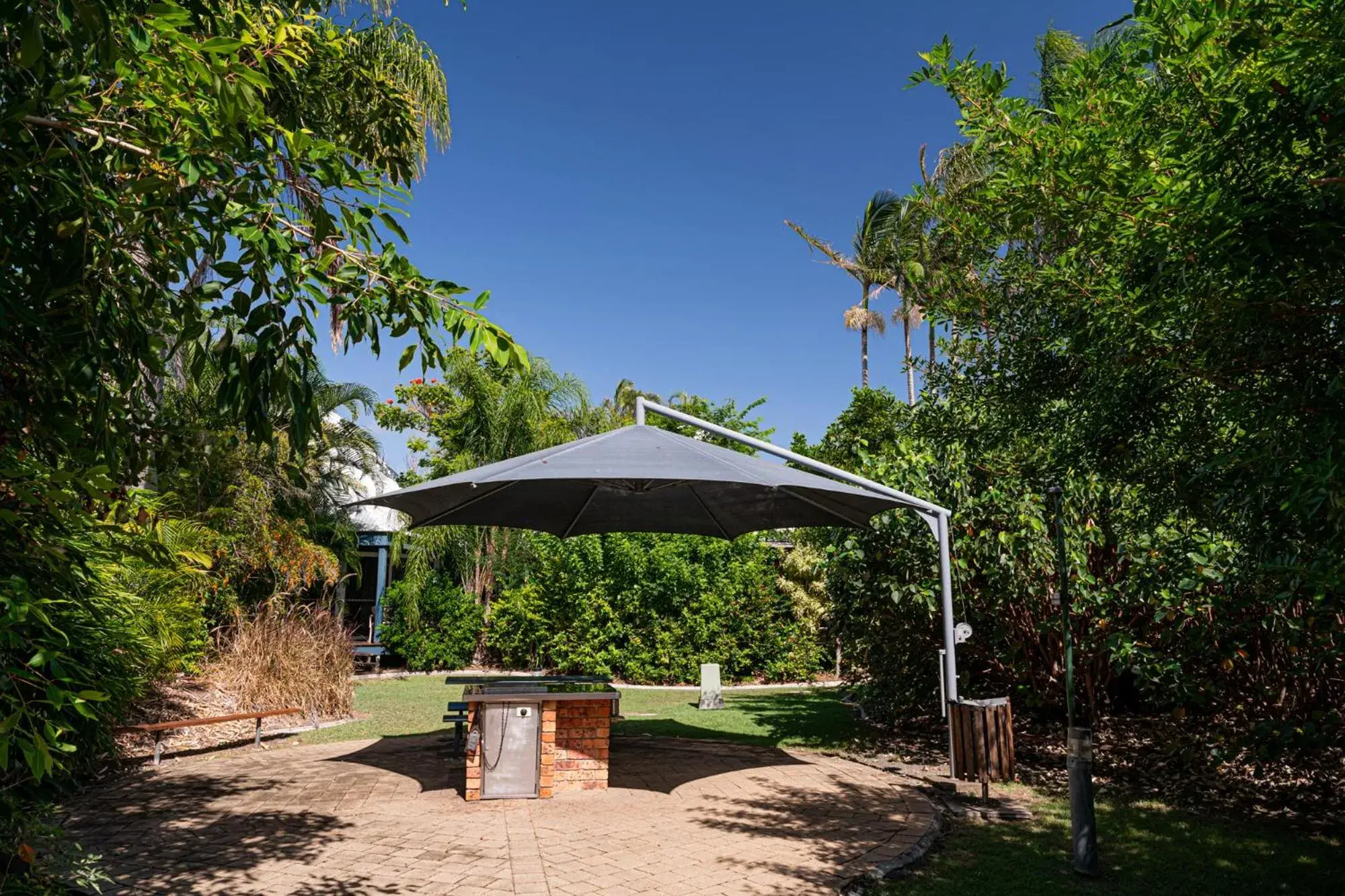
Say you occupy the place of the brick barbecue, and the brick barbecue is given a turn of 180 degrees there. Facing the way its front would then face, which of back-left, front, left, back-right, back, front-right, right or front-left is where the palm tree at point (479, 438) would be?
front

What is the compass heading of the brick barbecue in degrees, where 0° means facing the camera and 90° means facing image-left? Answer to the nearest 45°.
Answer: approximately 0°

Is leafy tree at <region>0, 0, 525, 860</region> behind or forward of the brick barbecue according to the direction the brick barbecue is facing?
forward

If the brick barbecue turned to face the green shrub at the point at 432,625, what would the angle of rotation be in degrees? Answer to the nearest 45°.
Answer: approximately 180°

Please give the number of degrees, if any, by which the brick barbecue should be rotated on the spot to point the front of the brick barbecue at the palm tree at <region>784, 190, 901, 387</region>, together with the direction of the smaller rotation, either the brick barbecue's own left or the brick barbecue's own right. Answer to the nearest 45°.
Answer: approximately 135° to the brick barbecue's own left

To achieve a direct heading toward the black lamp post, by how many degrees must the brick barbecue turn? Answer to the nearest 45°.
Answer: approximately 45° to its left

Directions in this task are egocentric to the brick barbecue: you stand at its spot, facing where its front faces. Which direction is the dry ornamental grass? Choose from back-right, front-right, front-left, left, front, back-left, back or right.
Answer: back-right
